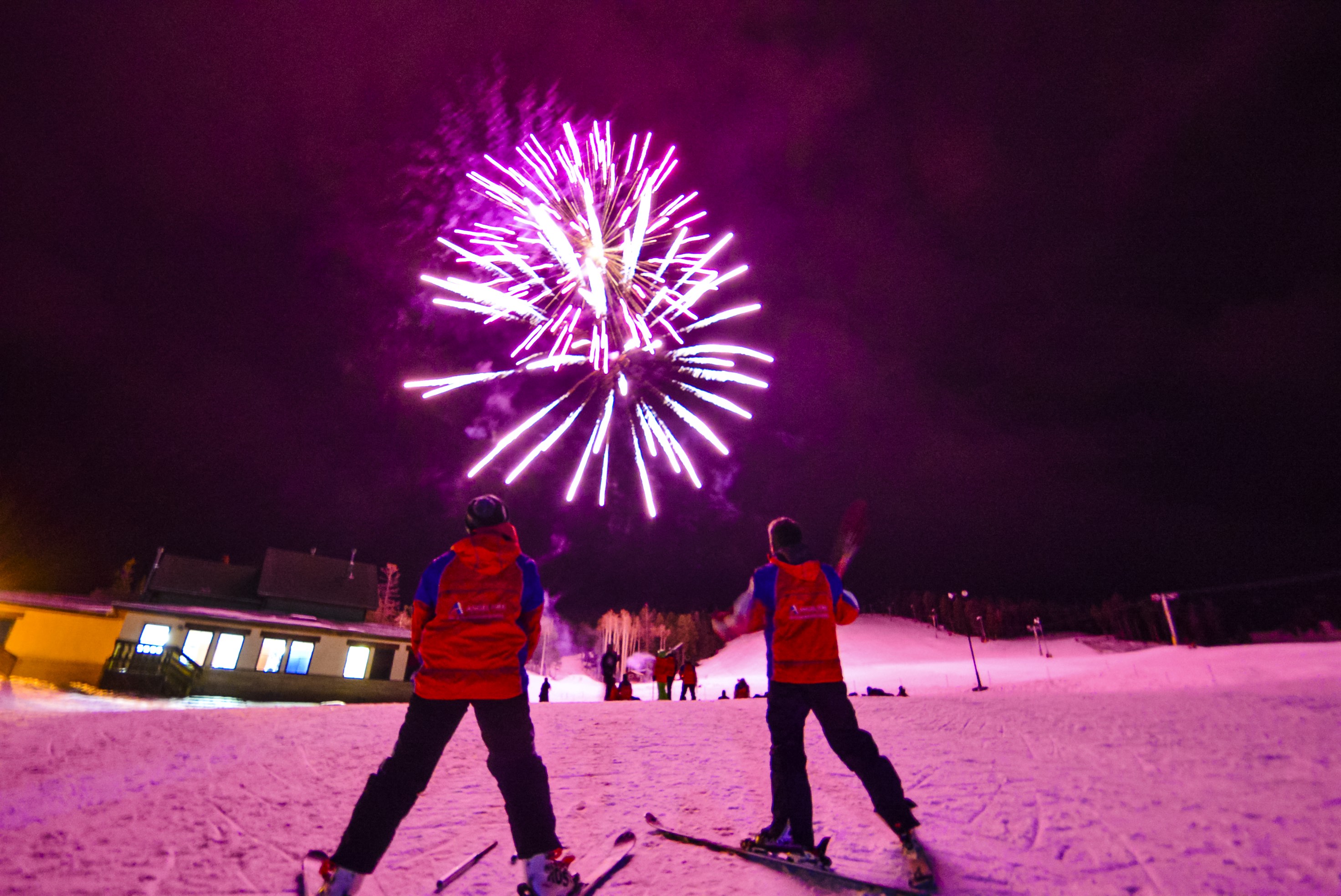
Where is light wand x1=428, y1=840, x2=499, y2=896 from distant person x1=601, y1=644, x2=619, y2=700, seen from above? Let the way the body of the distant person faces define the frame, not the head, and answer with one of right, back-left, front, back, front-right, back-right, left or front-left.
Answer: back

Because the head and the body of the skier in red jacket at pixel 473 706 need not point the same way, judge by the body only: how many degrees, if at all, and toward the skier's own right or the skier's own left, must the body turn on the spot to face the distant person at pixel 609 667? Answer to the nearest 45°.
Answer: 0° — they already face them

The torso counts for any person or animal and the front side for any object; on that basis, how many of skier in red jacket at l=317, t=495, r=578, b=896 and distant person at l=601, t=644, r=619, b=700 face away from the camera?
2

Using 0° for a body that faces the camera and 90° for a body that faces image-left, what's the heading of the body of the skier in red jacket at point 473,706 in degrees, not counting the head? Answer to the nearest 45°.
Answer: approximately 180°

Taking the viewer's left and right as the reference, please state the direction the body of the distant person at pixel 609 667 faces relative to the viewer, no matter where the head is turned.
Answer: facing away from the viewer

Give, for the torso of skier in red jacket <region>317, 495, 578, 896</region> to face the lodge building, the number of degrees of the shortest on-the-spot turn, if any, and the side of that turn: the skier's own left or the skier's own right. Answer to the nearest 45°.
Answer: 0° — they already face it

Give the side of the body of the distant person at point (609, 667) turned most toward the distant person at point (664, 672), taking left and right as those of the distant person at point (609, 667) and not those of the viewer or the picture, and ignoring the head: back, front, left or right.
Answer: right

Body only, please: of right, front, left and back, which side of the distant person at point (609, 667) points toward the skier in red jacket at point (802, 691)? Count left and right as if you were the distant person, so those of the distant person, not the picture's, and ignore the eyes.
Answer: back

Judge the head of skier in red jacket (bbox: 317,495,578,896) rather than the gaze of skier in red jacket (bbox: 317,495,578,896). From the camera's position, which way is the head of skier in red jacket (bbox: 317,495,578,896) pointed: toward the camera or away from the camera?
away from the camera

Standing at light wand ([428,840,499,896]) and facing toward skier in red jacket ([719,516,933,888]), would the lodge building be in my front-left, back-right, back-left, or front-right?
back-left
